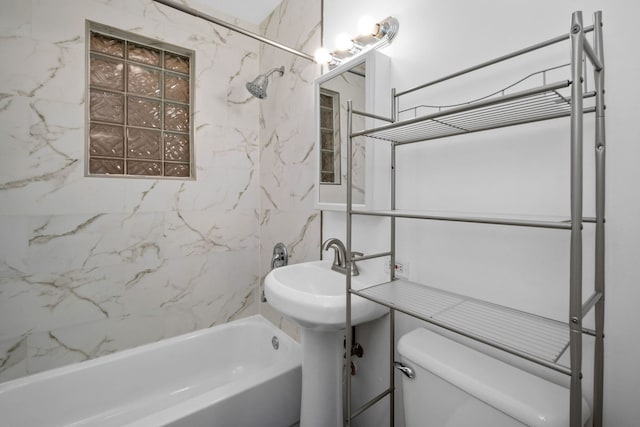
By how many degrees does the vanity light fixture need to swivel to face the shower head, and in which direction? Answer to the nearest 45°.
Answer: approximately 90° to its right

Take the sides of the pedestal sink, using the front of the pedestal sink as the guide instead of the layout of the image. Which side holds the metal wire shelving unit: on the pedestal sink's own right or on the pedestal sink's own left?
on the pedestal sink's own left

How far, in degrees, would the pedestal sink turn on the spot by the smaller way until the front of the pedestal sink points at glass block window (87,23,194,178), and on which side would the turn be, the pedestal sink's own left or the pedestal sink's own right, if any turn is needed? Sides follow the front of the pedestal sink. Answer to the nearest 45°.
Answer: approximately 90° to the pedestal sink's own right

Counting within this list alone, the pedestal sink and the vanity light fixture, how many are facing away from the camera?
0

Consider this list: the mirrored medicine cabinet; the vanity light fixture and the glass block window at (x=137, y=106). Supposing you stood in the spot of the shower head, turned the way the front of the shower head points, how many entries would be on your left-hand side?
2

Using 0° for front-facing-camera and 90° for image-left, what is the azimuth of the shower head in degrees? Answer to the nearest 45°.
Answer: approximately 45°

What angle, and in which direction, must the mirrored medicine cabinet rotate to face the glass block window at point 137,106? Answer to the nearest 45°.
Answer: approximately 45° to its right

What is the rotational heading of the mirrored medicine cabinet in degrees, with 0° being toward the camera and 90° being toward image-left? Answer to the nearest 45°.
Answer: approximately 45°
